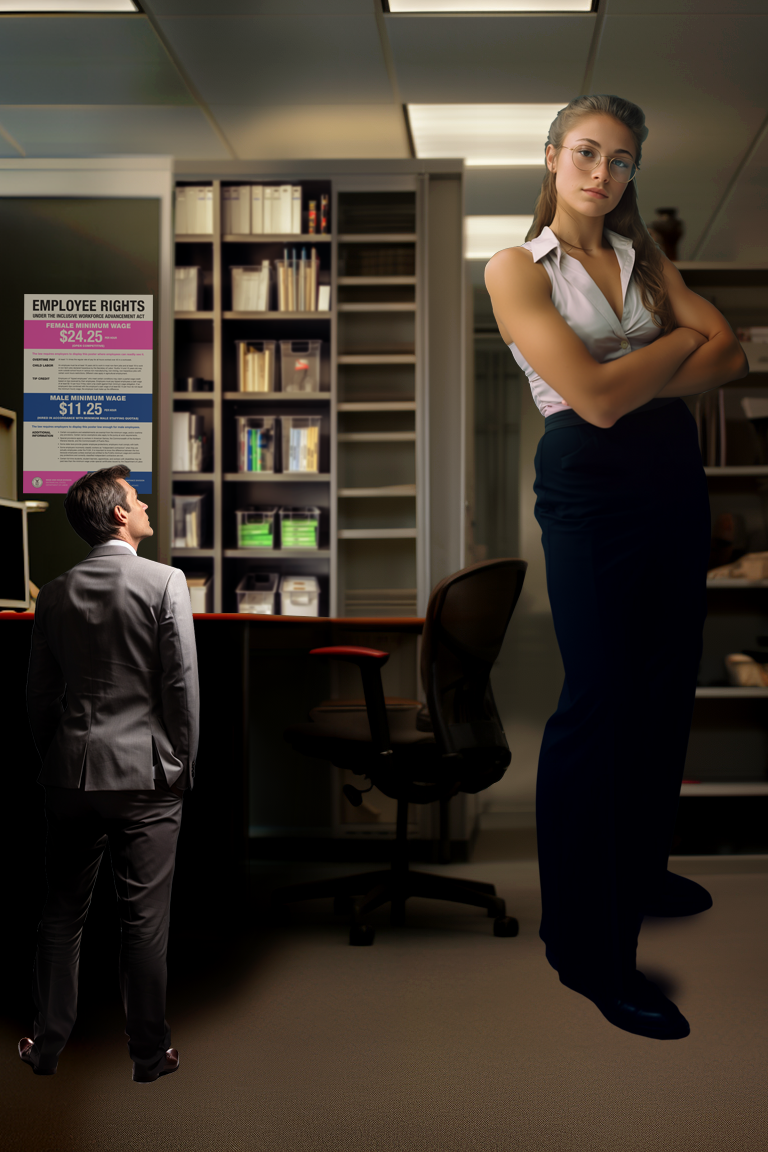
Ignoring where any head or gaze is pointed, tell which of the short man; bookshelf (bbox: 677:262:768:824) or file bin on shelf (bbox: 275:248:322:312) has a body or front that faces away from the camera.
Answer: the short man

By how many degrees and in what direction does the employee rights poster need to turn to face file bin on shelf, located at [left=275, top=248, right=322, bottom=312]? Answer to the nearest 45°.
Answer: approximately 135° to its left

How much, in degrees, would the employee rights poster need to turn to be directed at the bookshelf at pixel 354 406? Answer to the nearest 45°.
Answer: approximately 135° to its left

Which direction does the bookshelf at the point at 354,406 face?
toward the camera

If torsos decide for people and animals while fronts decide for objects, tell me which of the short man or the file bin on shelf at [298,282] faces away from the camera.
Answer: the short man

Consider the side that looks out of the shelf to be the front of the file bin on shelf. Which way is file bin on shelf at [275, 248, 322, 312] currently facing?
toward the camera

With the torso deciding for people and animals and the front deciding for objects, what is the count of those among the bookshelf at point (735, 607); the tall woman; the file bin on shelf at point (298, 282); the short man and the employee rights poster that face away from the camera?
1

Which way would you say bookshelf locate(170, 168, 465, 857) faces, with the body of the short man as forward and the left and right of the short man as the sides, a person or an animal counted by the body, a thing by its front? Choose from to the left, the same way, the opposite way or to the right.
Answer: the opposite way

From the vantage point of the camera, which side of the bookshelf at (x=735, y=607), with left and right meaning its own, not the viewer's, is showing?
front

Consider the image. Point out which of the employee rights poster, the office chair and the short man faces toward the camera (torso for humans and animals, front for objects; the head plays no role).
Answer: the employee rights poster

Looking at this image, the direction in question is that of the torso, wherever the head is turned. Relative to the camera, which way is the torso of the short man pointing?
away from the camera

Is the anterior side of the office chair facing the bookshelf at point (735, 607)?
no

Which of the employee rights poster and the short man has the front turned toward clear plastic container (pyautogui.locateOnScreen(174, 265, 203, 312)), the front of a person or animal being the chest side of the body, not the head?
the short man

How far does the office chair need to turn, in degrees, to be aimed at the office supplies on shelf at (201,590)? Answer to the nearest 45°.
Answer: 0° — it already faces it
